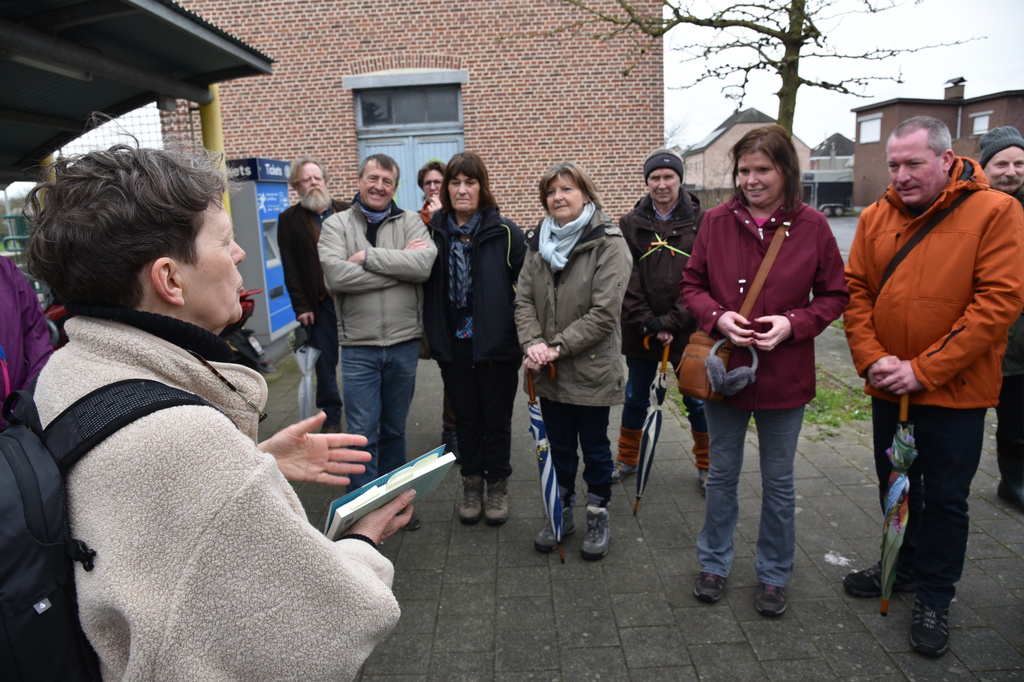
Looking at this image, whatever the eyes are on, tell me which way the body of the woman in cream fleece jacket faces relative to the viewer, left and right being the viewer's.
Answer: facing away from the viewer and to the right of the viewer

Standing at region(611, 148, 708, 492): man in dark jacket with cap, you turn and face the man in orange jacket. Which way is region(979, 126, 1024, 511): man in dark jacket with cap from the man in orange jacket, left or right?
left

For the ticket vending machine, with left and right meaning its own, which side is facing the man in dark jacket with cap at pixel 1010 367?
front

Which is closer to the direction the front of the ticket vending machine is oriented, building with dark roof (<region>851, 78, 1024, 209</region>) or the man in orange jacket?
the man in orange jacket

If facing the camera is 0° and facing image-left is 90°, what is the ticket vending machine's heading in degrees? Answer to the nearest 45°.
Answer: approximately 315°

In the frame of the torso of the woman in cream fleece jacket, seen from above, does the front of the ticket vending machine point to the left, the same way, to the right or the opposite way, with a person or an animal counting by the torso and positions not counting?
to the right

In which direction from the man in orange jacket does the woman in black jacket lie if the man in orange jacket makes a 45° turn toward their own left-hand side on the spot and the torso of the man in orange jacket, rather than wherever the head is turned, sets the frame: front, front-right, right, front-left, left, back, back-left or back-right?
right

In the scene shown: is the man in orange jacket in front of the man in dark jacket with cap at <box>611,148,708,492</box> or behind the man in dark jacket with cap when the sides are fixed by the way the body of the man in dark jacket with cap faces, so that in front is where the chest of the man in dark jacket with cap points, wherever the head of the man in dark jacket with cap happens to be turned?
in front

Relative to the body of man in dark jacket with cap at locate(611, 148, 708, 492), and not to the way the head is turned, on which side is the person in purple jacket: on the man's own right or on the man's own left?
on the man's own right

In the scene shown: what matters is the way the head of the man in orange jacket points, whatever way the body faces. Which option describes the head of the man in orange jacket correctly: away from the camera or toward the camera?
toward the camera

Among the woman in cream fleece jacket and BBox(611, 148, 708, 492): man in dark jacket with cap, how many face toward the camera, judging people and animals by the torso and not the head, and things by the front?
1

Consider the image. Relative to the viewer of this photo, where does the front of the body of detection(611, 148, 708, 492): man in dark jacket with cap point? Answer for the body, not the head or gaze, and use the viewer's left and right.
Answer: facing the viewer
